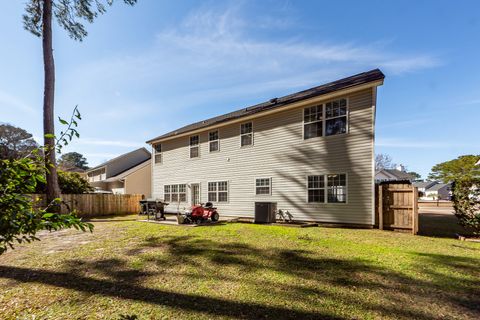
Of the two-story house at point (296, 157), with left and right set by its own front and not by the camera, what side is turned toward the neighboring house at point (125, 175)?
left

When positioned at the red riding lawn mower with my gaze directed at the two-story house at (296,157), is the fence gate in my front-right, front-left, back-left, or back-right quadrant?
front-right

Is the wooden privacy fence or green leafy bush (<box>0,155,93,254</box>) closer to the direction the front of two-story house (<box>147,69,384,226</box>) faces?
the wooden privacy fence

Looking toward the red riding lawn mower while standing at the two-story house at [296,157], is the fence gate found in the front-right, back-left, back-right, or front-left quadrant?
back-left

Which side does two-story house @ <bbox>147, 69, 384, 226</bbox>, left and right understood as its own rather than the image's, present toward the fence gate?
right

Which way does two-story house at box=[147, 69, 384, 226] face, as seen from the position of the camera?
facing away from the viewer and to the right of the viewer
